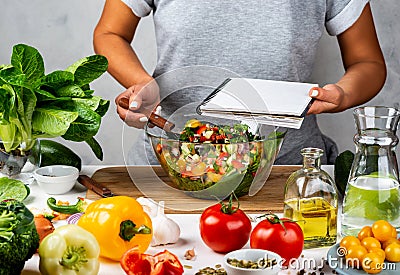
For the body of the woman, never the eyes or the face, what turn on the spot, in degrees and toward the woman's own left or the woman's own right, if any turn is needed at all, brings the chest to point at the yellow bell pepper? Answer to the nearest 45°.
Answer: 0° — they already face it

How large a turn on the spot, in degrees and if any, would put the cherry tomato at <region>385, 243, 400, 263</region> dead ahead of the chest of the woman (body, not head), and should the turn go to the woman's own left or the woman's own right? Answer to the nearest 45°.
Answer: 0° — they already face it

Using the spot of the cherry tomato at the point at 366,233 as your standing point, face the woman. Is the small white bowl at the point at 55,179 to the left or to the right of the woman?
left

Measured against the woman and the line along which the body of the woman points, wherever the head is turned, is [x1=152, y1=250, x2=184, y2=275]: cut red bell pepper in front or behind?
in front

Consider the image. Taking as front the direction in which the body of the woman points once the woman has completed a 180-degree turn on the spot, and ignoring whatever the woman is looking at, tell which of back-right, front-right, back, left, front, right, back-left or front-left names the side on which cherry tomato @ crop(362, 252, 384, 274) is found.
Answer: back

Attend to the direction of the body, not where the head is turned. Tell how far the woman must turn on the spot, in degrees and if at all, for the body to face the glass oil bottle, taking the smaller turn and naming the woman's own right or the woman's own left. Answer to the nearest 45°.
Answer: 0° — they already face it

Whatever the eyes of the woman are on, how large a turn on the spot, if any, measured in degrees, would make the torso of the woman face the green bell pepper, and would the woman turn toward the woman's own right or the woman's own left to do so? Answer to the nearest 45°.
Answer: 0° — they already face it

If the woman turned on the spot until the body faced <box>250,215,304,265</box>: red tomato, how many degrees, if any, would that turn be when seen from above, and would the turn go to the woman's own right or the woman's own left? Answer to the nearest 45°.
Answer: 0° — they already face it

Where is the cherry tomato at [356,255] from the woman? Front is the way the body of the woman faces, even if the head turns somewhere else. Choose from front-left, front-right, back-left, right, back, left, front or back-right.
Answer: front

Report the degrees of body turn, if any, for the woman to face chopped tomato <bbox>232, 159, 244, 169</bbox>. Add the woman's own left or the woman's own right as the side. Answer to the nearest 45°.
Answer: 0° — they already face it

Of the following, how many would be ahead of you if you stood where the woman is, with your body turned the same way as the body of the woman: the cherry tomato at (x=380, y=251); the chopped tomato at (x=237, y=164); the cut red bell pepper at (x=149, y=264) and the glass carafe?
4

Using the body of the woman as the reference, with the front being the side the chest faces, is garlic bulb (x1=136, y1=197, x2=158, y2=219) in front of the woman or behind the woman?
in front

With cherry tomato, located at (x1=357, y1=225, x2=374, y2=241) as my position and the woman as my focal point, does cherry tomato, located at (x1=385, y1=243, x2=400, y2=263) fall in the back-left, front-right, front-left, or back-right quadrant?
back-right

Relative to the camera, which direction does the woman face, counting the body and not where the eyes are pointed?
toward the camera

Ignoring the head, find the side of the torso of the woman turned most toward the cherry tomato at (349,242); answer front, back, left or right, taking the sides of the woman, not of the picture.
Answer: front

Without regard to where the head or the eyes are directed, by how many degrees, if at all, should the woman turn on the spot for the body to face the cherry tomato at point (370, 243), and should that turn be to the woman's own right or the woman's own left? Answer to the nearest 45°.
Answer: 0° — they already face it

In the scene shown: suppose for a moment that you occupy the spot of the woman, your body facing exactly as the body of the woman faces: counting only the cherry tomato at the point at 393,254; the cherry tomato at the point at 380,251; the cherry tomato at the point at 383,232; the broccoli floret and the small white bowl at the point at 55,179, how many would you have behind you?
0

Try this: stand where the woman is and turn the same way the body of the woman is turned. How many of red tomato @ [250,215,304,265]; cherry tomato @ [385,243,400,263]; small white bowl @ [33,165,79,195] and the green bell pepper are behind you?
0
